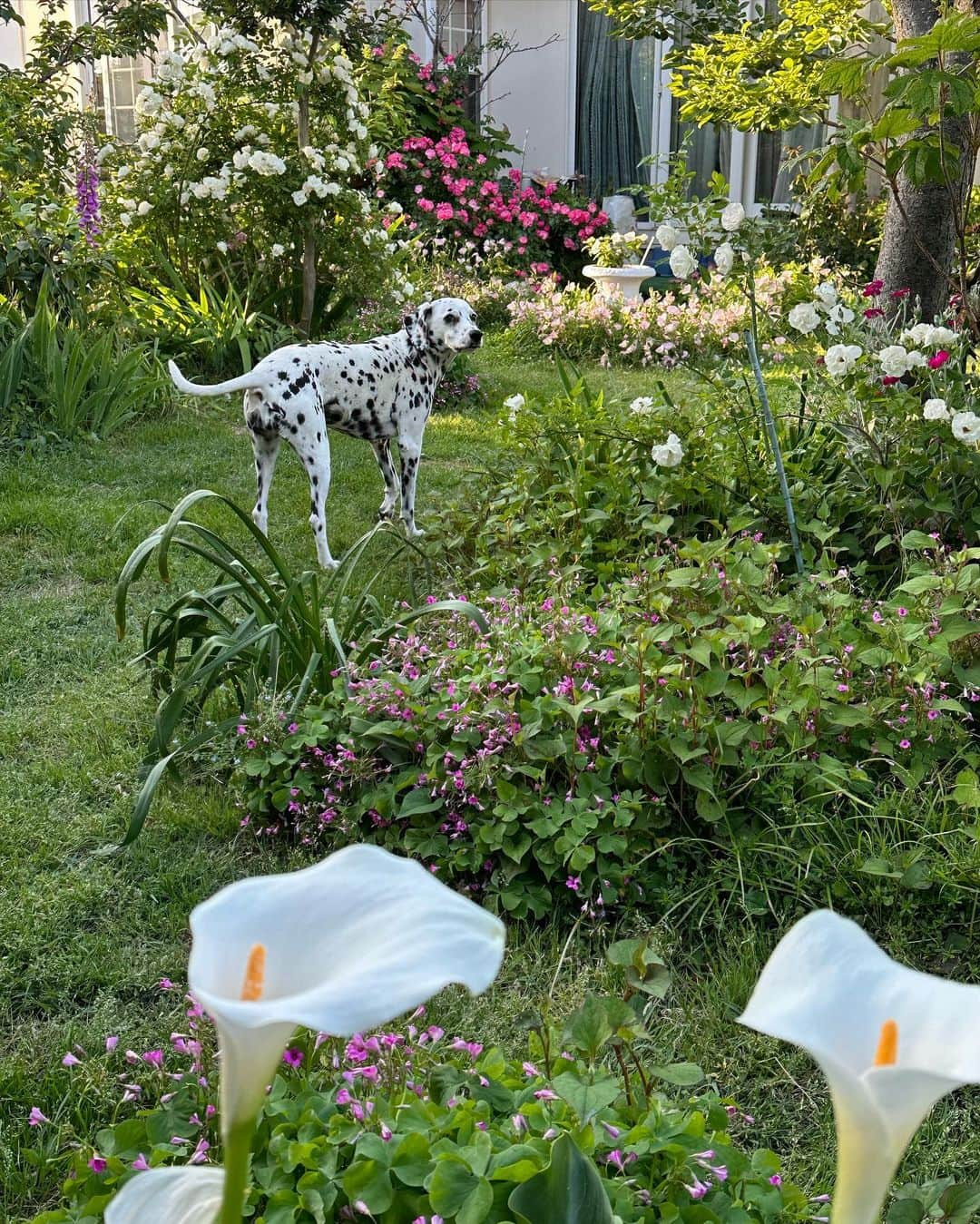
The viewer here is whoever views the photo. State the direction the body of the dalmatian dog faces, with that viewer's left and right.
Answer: facing away from the viewer and to the right of the viewer

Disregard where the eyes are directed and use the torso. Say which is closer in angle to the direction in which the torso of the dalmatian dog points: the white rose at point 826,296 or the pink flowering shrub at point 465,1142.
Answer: the white rose

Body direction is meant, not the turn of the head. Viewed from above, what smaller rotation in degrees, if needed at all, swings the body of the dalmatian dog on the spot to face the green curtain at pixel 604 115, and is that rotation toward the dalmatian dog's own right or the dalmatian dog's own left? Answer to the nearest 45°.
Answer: approximately 45° to the dalmatian dog's own left

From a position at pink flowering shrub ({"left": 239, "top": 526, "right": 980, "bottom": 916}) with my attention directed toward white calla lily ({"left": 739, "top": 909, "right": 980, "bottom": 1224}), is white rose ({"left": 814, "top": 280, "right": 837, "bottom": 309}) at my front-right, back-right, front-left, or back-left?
back-left

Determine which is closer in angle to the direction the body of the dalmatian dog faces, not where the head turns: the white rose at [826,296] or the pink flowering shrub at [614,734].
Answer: the white rose
